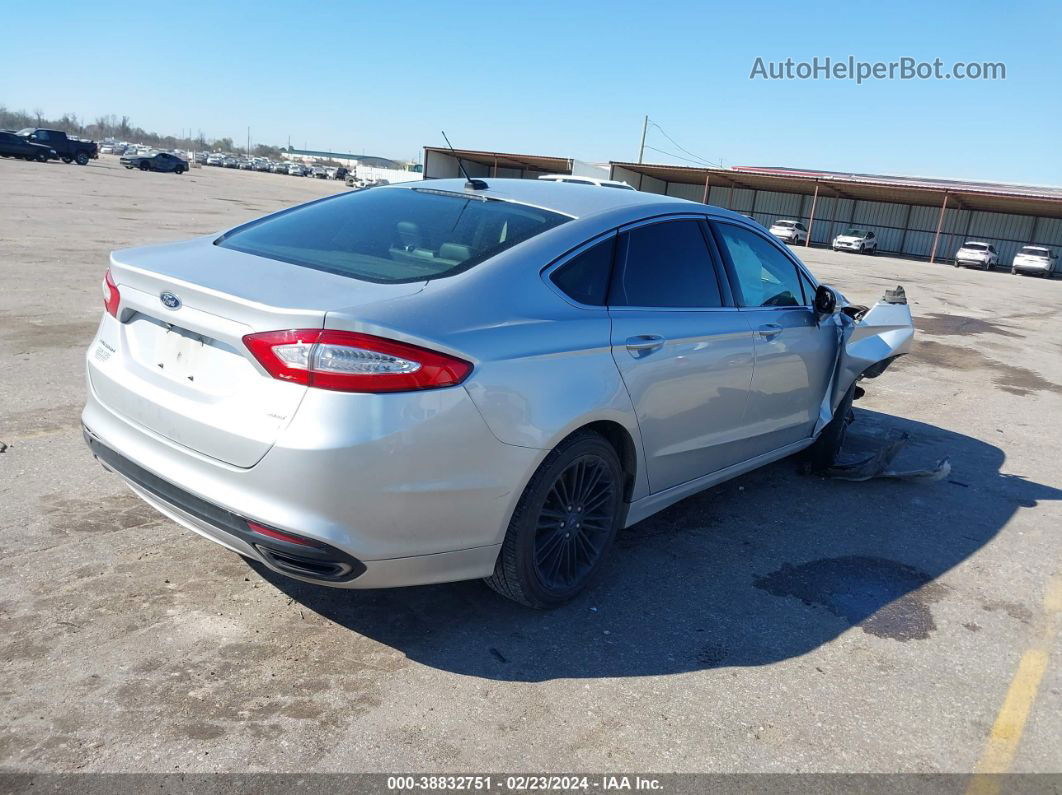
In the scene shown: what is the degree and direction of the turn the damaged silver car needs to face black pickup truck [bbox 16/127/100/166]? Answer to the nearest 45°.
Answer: approximately 90° to its left

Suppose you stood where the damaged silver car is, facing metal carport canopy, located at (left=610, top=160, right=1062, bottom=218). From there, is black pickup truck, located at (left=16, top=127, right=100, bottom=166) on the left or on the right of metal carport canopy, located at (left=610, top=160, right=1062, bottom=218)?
left

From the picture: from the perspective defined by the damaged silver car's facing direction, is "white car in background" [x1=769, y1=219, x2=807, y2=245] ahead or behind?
ahead

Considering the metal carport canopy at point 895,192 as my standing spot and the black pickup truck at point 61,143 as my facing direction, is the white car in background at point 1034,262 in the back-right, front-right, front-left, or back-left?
back-left

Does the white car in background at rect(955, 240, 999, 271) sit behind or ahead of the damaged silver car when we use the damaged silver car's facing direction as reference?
ahead

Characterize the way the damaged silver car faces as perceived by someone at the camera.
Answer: facing away from the viewer and to the right of the viewer

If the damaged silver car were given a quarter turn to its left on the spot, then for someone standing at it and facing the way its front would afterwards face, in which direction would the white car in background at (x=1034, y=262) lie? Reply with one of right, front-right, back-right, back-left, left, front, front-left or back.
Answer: right

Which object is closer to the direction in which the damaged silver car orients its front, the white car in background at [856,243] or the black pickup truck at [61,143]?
the white car in background

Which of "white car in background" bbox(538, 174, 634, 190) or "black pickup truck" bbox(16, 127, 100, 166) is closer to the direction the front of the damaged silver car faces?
the white car in background

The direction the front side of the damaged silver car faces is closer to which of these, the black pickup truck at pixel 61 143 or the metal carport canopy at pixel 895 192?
the metal carport canopy

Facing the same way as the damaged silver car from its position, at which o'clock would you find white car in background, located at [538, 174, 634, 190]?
The white car in background is roughly at 11 o'clock from the damaged silver car.
